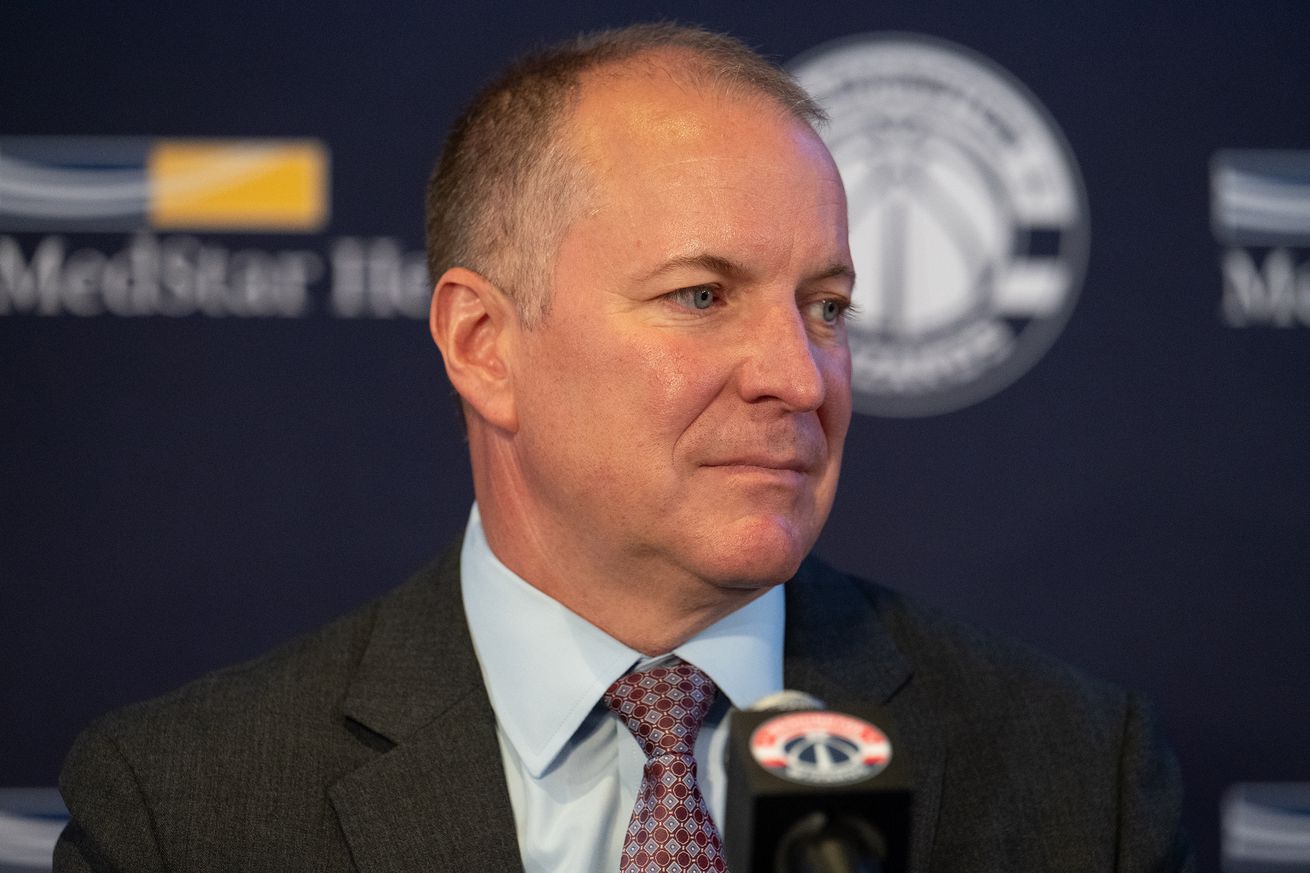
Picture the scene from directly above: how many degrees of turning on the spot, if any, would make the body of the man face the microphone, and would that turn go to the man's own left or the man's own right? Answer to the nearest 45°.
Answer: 0° — they already face it

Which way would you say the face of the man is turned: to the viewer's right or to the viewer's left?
to the viewer's right

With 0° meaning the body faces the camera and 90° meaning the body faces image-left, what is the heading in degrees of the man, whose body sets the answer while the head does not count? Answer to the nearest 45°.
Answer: approximately 0°
